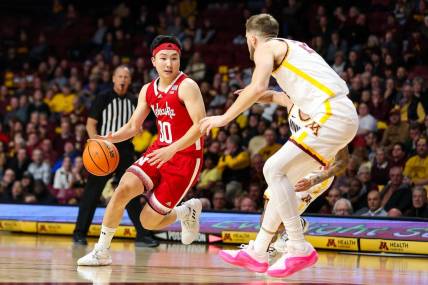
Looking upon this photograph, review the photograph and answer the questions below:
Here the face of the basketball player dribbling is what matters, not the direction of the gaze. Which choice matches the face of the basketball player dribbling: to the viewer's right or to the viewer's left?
to the viewer's right

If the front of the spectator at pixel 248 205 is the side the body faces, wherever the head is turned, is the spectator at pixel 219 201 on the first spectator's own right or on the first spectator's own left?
on the first spectator's own right

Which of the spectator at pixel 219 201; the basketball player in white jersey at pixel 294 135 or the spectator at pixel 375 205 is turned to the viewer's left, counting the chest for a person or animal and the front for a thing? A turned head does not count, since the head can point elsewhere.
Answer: the basketball player in white jersey

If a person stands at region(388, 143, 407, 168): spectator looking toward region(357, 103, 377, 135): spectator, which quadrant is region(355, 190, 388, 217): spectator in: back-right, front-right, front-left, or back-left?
back-left

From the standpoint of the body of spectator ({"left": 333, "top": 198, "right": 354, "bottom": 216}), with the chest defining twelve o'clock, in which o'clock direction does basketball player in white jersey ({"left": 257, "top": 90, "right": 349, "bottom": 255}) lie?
The basketball player in white jersey is roughly at 12 o'clock from the spectator.
